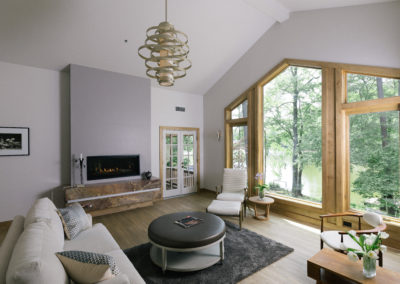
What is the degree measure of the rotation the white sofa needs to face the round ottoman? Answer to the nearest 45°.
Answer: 0° — it already faces it

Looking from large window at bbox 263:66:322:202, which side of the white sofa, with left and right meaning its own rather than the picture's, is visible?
front

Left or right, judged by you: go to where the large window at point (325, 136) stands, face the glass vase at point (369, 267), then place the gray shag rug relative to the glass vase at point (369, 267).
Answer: right

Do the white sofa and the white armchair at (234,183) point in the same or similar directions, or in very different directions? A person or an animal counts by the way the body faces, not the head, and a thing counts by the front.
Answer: very different directions

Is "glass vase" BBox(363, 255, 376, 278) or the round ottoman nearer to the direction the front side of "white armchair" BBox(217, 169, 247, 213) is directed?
the round ottoman

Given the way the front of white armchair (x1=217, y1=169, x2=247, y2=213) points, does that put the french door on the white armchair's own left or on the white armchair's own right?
on the white armchair's own right

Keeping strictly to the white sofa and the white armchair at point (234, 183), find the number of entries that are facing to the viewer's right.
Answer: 1

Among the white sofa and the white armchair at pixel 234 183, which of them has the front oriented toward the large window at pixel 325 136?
the white sofa

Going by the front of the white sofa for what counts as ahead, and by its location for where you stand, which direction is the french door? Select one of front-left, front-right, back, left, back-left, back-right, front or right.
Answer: front-left

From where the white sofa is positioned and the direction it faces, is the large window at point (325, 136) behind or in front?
in front

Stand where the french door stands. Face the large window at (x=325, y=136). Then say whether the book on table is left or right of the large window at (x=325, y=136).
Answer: right

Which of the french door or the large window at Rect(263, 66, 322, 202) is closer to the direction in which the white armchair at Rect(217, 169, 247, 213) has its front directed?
the french door

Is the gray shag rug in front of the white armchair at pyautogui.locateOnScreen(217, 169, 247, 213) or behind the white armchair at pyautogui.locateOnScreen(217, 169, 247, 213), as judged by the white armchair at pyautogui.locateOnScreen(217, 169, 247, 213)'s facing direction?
in front

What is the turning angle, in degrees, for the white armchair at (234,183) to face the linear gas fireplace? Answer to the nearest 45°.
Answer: approximately 45° to its right

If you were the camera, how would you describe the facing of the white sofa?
facing to the right of the viewer
